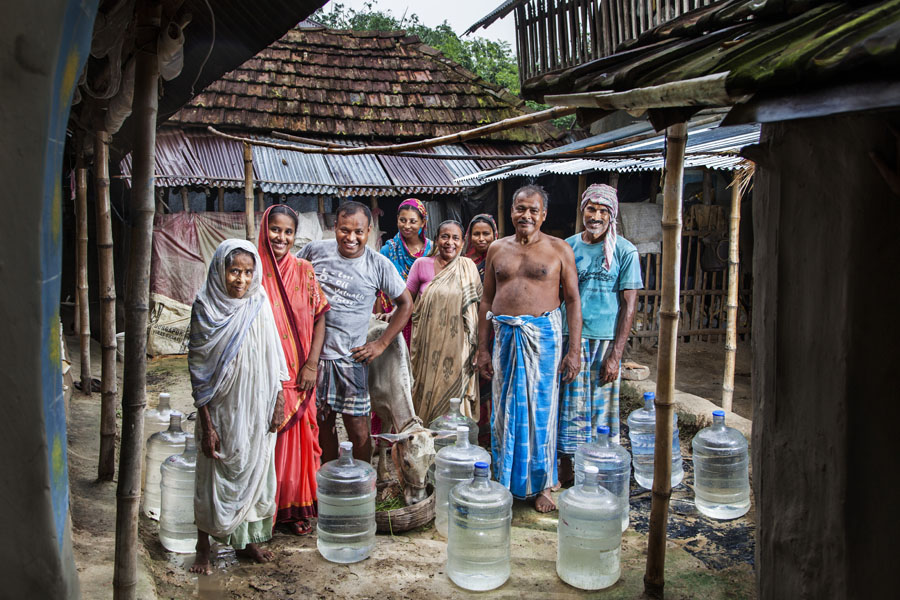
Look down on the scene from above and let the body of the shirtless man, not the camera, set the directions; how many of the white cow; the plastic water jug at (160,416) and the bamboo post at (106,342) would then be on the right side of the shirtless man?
3

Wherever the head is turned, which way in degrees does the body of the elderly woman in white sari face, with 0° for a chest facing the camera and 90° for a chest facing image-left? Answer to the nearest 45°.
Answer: approximately 315°

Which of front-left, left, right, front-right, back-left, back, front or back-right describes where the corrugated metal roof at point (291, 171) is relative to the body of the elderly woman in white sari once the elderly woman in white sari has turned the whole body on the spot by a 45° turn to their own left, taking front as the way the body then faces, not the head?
left

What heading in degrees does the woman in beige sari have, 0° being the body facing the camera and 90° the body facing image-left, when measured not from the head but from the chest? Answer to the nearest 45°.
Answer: approximately 0°

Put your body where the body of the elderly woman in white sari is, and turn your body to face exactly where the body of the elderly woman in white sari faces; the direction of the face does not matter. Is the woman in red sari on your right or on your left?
on your left

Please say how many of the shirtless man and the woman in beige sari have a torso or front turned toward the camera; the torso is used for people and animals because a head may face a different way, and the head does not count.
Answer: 2

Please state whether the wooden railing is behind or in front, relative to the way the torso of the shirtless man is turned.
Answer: behind

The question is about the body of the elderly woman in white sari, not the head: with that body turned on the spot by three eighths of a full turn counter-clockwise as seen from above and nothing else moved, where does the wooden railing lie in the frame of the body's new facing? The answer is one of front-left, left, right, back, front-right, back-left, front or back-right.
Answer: front-right

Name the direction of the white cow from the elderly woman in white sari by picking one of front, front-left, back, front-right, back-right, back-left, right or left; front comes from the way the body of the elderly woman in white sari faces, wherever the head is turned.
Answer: left

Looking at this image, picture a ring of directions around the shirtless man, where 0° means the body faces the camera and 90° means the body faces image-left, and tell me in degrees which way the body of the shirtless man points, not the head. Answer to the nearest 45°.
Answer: approximately 0°
